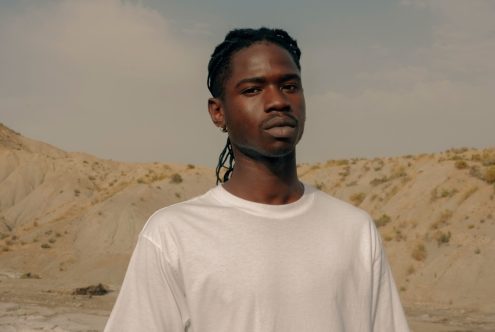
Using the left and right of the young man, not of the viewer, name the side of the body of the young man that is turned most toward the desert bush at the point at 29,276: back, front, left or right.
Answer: back

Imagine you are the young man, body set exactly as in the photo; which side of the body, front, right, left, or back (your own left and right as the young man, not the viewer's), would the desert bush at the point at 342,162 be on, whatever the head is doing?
back

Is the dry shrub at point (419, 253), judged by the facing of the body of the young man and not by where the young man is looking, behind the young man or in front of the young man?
behind

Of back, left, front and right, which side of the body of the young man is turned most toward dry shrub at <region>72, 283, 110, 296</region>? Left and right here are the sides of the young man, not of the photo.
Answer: back

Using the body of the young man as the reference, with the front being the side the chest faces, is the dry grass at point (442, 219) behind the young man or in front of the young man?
behind

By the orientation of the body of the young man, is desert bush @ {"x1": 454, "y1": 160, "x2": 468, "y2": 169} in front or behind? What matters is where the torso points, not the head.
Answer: behind

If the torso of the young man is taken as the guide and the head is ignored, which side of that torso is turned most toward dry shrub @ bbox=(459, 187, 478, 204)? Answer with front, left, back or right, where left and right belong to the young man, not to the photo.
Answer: back

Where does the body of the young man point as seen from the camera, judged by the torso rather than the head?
toward the camera

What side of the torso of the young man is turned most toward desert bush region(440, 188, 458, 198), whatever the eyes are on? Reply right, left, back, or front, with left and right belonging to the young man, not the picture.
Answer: back

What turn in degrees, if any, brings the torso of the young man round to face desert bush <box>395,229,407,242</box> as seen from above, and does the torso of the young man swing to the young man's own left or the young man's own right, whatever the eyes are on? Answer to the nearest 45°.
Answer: approximately 180°

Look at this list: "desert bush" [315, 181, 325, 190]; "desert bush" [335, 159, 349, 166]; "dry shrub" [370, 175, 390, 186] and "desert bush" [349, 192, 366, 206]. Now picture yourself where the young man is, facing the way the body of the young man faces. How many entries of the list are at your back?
4

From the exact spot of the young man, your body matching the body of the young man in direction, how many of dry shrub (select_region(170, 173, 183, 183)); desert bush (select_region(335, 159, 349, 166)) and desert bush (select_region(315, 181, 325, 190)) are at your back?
3

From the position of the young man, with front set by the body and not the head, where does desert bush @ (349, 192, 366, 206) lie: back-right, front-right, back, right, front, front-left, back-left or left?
back

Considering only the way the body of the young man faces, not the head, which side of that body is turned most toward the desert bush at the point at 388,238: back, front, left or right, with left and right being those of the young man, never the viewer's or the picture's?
back

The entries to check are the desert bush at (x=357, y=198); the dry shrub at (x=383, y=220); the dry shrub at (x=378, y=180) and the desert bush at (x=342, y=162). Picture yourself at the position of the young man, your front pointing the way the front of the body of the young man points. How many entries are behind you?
4

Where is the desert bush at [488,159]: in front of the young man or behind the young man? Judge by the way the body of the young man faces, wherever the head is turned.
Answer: behind
